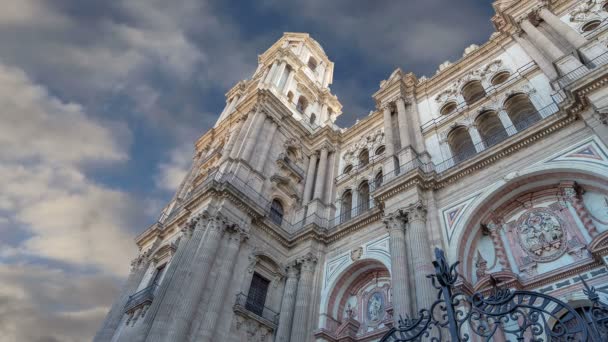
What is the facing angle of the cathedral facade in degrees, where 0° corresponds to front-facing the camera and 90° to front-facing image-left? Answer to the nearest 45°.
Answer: approximately 45°
